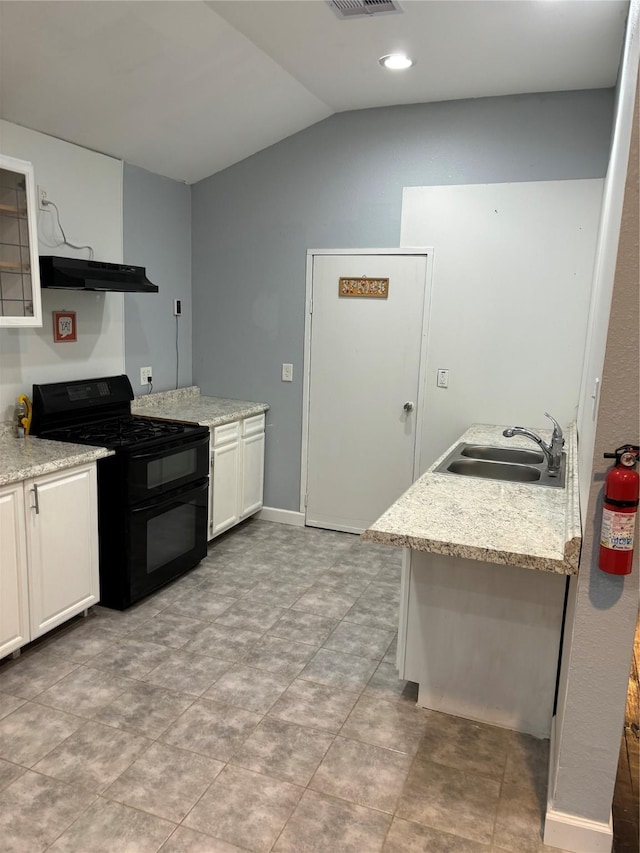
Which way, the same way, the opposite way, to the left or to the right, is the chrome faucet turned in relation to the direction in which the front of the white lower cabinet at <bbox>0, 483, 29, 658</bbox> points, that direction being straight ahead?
the opposite way

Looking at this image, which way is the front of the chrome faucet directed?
to the viewer's left

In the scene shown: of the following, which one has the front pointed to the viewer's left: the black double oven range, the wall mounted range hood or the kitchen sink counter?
the kitchen sink counter

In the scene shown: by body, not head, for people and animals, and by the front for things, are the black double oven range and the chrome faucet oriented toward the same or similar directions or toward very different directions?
very different directions

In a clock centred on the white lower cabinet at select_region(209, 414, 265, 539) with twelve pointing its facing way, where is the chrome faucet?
The chrome faucet is roughly at 12 o'clock from the white lower cabinet.

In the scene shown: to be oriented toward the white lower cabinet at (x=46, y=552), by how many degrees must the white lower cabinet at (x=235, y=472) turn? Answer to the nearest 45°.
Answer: approximately 90° to its right

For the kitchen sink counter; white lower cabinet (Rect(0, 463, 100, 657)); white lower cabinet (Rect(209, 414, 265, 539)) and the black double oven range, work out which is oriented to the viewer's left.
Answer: the kitchen sink counter

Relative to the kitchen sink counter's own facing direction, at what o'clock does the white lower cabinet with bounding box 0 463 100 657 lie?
The white lower cabinet is roughly at 12 o'clock from the kitchen sink counter.

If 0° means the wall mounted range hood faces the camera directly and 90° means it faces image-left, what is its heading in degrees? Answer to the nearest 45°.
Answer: approximately 315°

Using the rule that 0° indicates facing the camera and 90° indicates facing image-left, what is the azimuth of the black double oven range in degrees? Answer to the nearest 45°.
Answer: approximately 315°

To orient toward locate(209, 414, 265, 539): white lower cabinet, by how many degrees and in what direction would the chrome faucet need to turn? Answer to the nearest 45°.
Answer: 0° — it already faces it

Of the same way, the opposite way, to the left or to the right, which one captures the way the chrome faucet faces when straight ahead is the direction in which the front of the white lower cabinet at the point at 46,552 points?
the opposite way

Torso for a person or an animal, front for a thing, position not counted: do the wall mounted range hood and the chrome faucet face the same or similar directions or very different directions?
very different directions

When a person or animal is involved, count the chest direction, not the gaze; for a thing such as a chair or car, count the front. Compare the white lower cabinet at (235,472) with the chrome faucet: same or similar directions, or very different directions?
very different directions

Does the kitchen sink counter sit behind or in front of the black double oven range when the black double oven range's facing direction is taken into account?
in front
